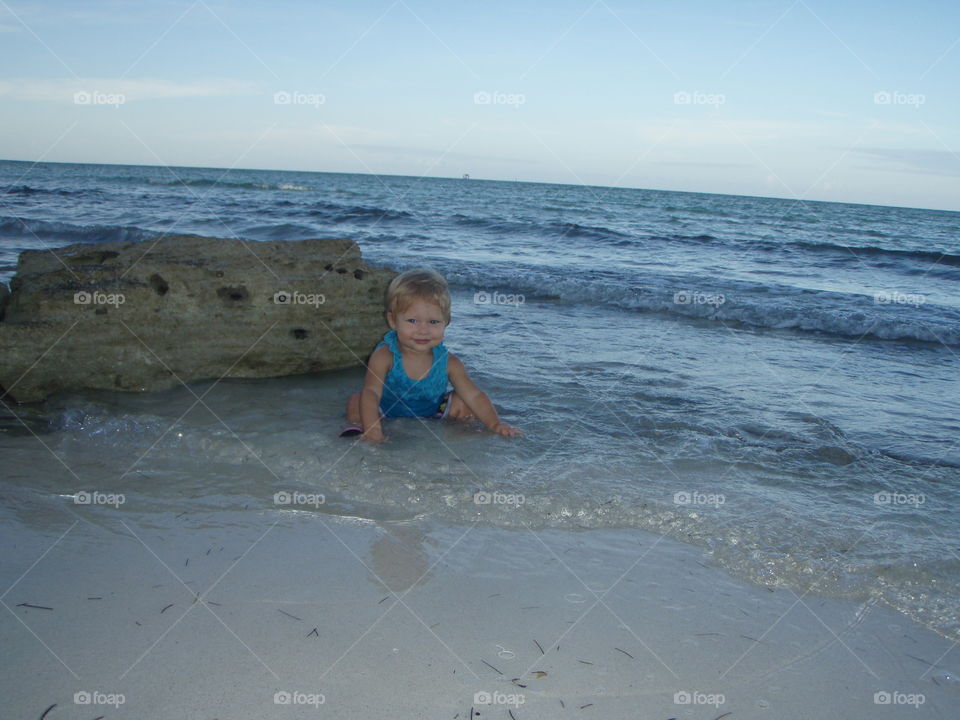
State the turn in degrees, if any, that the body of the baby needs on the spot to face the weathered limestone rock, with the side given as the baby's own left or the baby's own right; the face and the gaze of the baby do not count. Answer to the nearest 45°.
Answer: approximately 90° to the baby's own right

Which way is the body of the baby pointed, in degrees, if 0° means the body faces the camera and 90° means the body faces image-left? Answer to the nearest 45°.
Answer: approximately 0°
